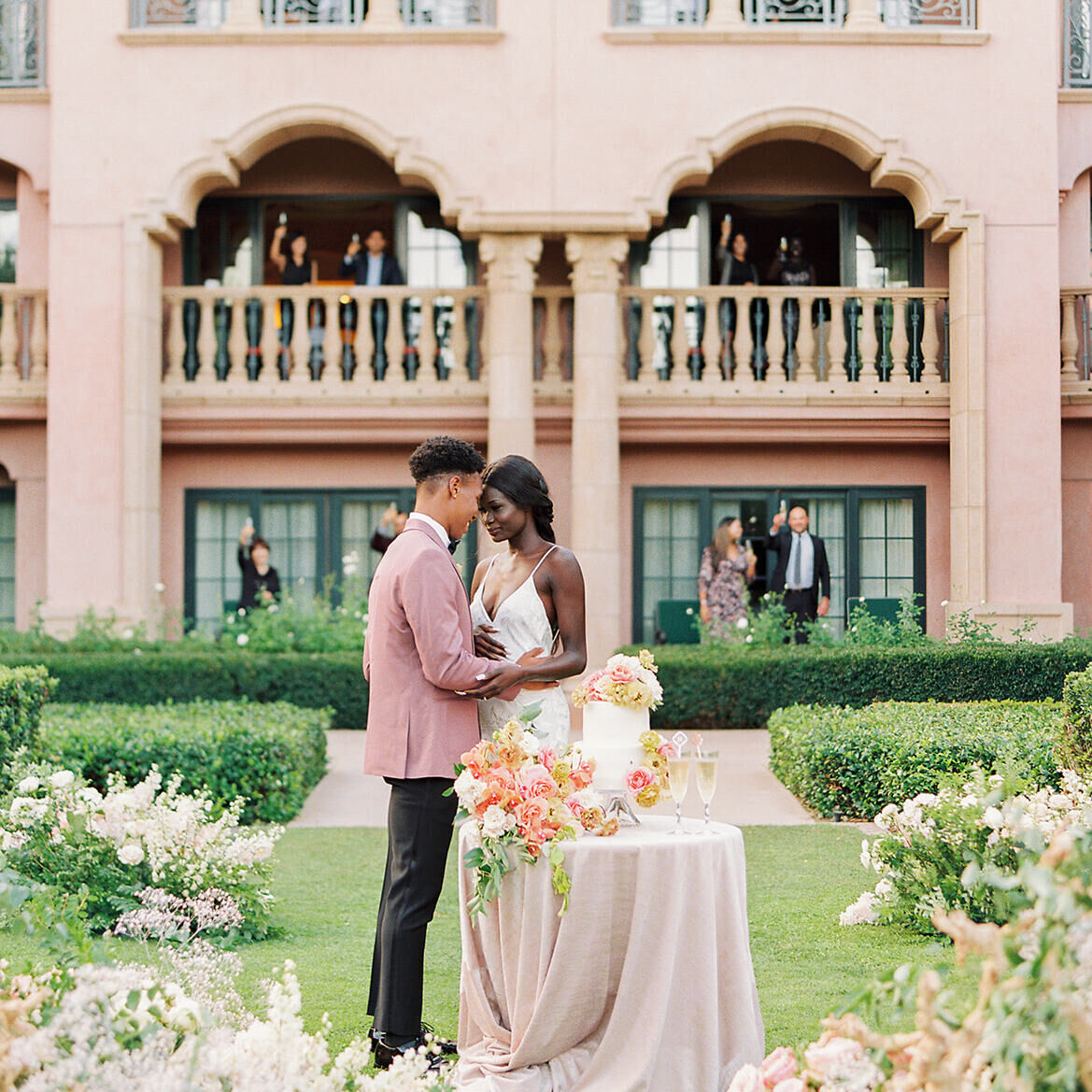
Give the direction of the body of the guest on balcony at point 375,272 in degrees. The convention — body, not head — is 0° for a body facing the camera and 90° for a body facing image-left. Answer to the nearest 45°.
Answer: approximately 0°

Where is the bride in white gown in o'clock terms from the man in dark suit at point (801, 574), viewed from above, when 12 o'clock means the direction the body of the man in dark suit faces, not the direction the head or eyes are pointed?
The bride in white gown is roughly at 12 o'clock from the man in dark suit.

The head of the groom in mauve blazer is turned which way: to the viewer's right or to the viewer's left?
to the viewer's right

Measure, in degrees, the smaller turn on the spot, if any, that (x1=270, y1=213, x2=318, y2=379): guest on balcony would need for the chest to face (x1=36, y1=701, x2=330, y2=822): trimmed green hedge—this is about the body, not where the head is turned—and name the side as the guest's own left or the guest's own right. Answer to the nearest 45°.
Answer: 0° — they already face it

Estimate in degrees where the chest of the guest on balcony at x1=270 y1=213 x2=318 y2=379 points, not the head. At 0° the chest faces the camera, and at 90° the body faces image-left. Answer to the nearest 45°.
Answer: approximately 0°

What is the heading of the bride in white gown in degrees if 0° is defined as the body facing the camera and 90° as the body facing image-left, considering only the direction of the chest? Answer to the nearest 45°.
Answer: approximately 45°

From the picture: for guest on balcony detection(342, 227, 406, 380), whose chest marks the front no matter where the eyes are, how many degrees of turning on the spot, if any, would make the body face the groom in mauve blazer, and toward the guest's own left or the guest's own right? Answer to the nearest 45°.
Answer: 0° — they already face them
